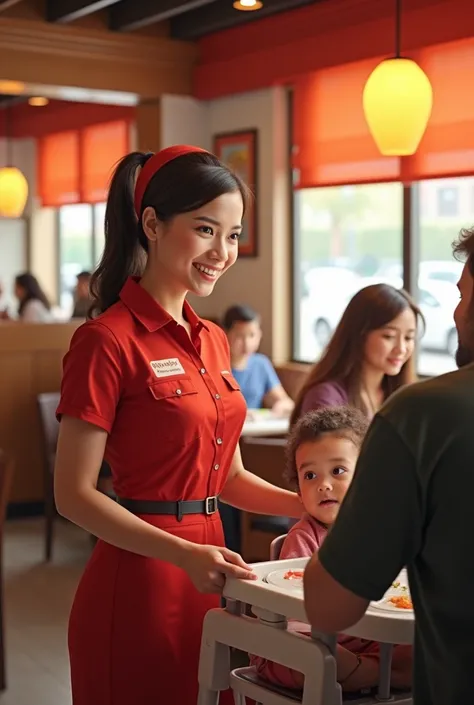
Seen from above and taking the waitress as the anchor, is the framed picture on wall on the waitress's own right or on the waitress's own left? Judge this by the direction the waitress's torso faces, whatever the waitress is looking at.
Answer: on the waitress's own left

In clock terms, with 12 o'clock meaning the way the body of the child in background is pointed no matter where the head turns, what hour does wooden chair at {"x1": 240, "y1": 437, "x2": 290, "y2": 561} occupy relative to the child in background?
The wooden chair is roughly at 12 o'clock from the child in background.

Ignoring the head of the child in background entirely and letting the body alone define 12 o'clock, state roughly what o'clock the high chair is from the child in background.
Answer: The high chair is roughly at 12 o'clock from the child in background.

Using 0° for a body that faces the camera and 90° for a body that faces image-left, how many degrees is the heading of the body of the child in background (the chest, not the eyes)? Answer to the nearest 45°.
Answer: approximately 0°

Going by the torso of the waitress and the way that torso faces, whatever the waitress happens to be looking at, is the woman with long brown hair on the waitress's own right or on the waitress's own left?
on the waitress's own left

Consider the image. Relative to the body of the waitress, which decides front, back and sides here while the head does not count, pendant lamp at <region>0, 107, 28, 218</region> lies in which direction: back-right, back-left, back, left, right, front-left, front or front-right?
back-left

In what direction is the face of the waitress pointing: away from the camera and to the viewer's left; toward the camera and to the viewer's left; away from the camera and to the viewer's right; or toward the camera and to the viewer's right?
toward the camera and to the viewer's right
